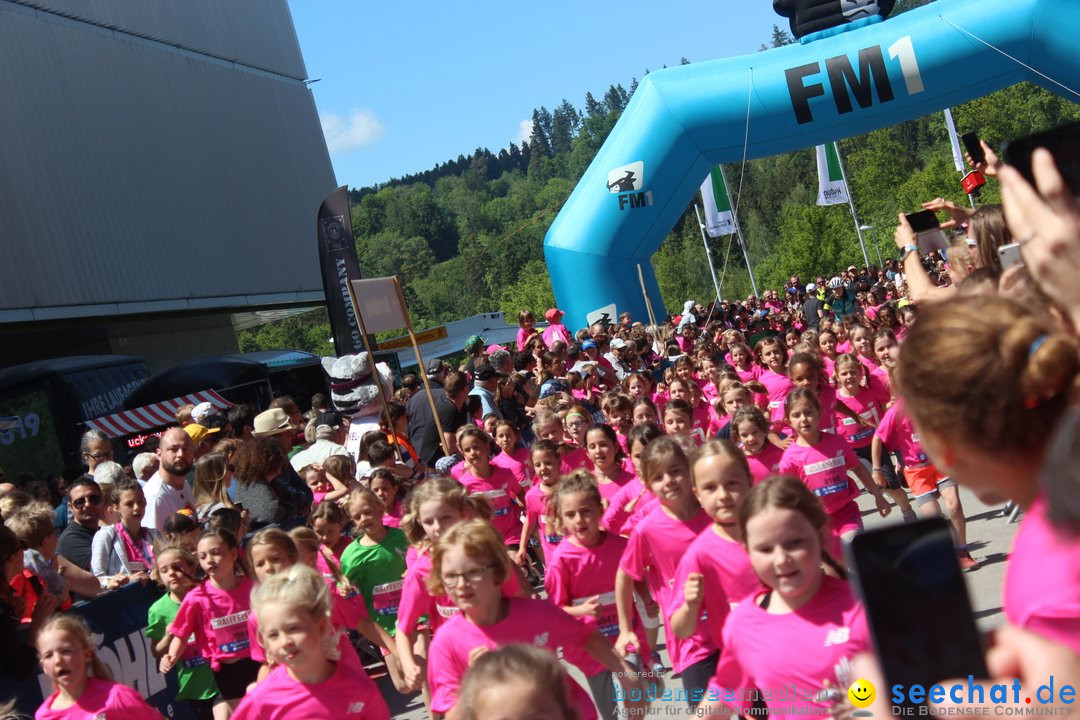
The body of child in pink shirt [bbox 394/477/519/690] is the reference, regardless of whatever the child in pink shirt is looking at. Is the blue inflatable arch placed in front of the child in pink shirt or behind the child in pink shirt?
behind

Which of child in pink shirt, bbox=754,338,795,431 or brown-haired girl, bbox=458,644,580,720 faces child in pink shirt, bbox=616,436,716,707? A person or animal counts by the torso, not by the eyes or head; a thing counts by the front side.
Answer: child in pink shirt, bbox=754,338,795,431

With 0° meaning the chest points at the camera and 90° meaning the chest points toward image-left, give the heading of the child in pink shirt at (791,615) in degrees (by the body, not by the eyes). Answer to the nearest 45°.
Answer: approximately 0°

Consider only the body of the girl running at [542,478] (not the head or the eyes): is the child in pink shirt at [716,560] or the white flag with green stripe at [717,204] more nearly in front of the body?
the child in pink shirt

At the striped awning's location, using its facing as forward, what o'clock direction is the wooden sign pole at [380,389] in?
The wooden sign pole is roughly at 1 o'clock from the striped awning.

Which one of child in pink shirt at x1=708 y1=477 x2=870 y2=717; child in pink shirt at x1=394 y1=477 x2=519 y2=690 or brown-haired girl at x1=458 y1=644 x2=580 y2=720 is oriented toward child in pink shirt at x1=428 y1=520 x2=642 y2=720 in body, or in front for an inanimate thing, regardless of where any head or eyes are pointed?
child in pink shirt at x1=394 y1=477 x2=519 y2=690

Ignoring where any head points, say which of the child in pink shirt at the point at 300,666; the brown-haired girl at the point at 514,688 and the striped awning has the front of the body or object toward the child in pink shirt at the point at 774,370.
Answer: the striped awning
